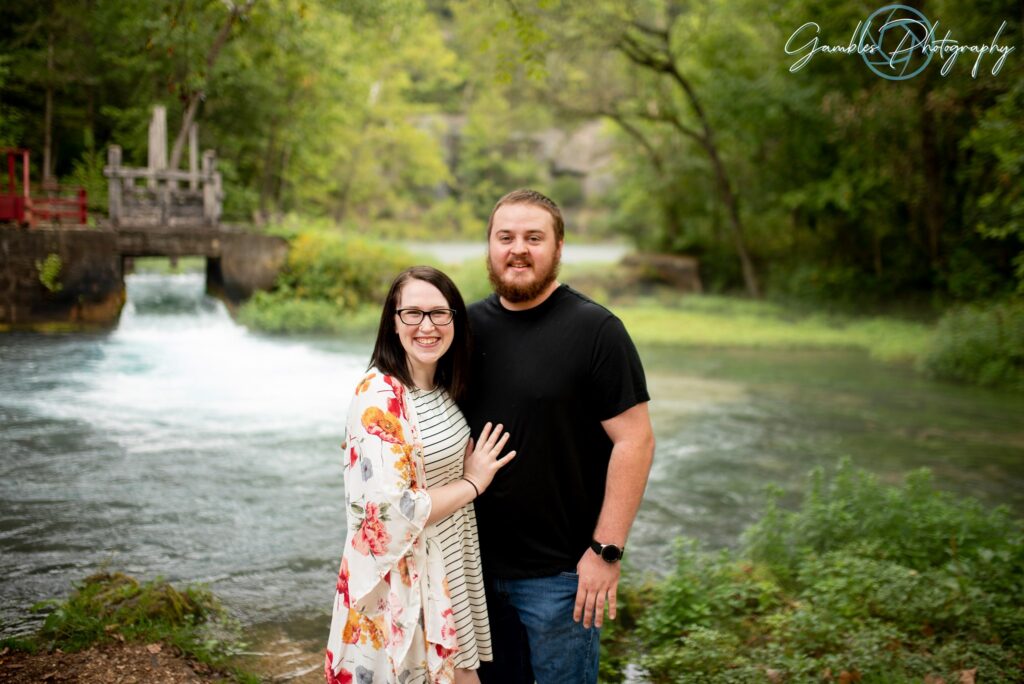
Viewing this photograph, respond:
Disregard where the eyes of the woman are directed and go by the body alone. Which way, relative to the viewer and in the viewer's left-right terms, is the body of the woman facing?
facing the viewer and to the right of the viewer

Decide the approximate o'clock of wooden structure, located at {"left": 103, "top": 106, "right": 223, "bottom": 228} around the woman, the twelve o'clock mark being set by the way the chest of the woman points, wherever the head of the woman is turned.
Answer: The wooden structure is roughly at 7 o'clock from the woman.

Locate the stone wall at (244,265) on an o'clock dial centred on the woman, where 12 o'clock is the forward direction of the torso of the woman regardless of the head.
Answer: The stone wall is roughly at 7 o'clock from the woman.

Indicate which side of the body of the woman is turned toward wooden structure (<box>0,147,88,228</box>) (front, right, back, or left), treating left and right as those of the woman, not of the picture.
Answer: back

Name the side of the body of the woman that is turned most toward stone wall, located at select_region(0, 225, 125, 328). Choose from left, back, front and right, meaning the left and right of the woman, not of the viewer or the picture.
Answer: back
